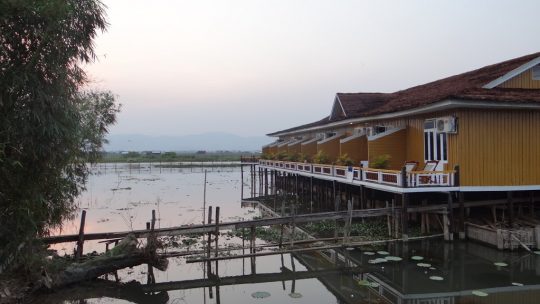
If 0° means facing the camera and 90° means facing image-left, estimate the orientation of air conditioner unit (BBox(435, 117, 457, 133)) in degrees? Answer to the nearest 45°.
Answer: approximately 45°

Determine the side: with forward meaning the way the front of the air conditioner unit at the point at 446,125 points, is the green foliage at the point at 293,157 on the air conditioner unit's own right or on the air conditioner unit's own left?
on the air conditioner unit's own right

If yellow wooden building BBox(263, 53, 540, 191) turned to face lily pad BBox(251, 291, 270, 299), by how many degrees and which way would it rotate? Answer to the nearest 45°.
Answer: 0° — it already faces it

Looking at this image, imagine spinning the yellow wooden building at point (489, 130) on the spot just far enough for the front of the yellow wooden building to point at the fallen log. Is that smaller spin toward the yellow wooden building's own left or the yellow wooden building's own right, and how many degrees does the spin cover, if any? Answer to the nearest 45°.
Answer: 0° — it already faces it

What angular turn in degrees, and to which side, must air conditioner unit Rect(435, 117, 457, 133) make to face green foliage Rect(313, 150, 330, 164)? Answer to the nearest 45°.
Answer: approximately 90° to its right

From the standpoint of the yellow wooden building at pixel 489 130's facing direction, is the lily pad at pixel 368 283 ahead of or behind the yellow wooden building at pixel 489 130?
ahead

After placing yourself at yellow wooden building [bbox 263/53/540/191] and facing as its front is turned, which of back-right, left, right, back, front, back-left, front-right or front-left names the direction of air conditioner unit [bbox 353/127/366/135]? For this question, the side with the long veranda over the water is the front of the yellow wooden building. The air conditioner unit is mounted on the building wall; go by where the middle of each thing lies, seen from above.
right

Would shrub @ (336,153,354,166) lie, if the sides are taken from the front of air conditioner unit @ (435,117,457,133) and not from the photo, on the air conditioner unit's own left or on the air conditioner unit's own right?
on the air conditioner unit's own right

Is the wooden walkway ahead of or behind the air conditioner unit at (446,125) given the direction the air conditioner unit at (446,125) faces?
ahead

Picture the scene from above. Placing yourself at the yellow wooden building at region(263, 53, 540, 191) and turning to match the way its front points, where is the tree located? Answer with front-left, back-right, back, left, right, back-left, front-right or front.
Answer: front

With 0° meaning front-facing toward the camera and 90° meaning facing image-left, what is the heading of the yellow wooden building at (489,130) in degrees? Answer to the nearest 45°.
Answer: approximately 45°

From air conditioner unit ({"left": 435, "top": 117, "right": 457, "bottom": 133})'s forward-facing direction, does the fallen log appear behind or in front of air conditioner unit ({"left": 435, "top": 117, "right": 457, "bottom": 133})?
in front
